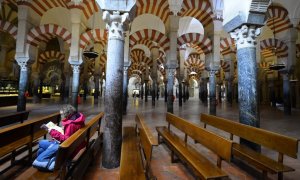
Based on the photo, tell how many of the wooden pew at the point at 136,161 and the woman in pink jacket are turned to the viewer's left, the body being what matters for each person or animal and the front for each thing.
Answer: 2

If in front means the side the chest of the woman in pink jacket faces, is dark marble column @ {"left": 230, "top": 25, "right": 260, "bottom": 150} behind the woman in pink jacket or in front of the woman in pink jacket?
behind

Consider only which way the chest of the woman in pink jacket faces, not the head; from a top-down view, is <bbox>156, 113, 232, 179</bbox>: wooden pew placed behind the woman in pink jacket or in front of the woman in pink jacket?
behind

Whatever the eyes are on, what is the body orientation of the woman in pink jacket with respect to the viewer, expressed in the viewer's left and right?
facing to the left of the viewer

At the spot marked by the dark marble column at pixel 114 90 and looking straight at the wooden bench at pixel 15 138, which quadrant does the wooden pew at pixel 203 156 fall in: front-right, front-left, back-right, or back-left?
back-left

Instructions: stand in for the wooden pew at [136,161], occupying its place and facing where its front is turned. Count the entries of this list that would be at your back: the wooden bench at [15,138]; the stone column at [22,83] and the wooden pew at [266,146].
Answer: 1

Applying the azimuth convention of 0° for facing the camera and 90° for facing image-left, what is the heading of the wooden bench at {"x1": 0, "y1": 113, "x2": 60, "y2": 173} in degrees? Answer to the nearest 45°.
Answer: approximately 135°

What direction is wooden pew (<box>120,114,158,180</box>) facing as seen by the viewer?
to the viewer's left
